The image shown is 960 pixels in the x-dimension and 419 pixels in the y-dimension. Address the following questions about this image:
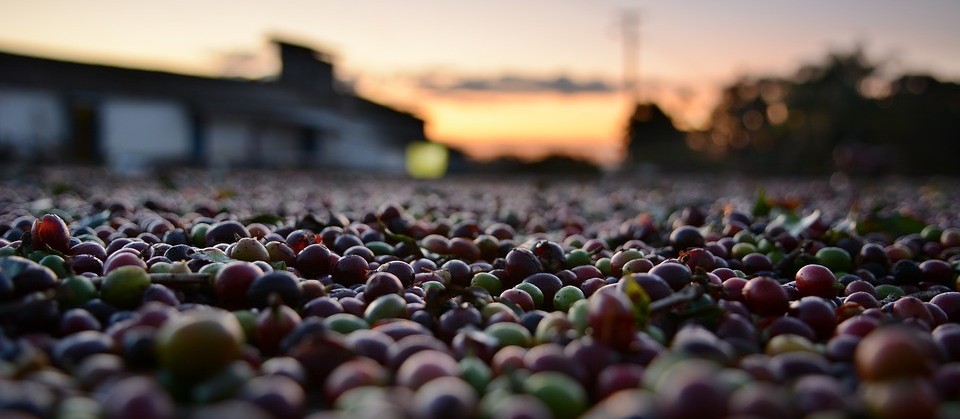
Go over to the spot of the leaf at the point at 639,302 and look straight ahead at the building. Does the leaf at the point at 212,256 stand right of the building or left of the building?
left

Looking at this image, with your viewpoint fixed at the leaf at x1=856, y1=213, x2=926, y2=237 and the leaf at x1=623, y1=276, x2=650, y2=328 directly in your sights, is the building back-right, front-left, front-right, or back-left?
back-right

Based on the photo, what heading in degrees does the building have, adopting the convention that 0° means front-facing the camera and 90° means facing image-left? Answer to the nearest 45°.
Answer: approximately 315°
